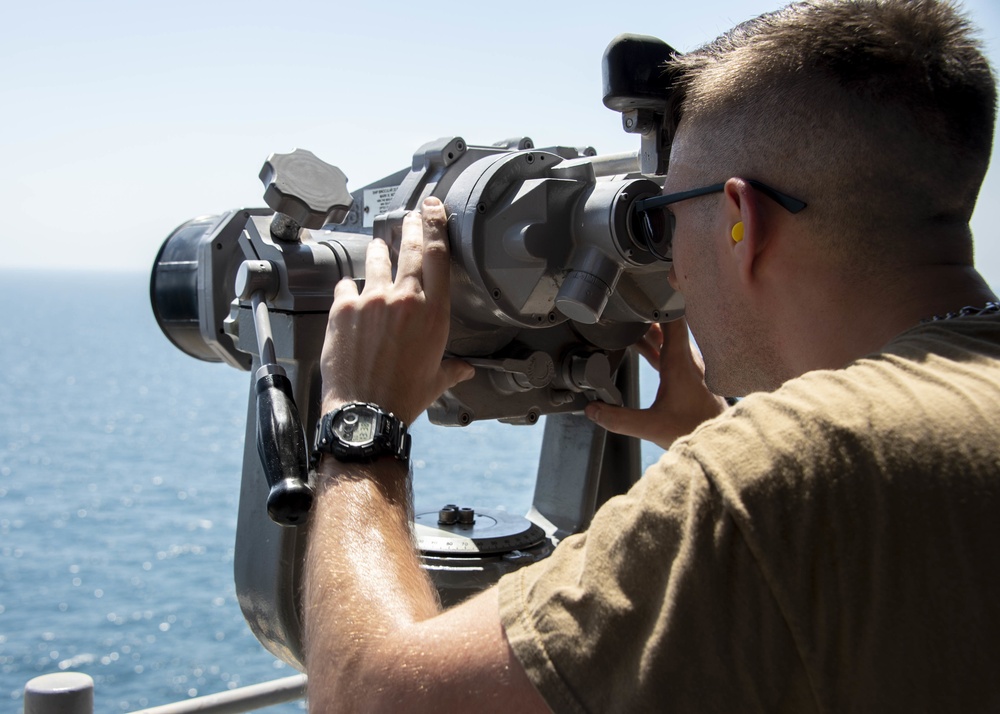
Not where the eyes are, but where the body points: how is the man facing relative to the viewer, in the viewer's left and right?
facing away from the viewer and to the left of the viewer

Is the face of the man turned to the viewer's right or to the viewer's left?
to the viewer's left

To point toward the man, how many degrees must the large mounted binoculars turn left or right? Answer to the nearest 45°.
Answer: approximately 135° to its left

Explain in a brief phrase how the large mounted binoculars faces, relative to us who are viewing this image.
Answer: facing away from the viewer and to the left of the viewer

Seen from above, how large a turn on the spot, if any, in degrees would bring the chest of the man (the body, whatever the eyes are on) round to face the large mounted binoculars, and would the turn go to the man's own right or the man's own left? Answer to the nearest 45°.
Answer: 0° — they already face it
